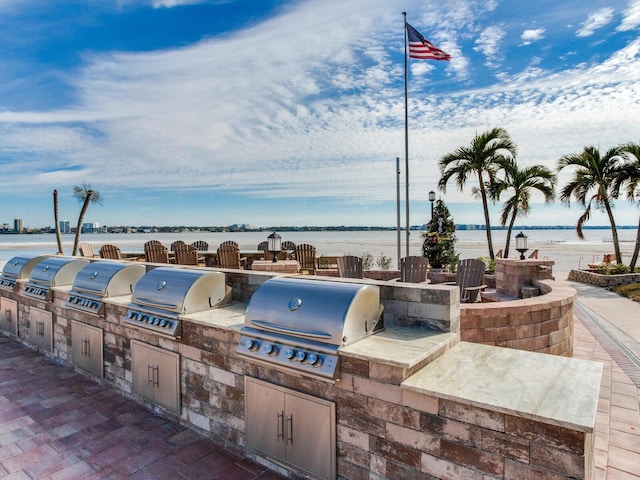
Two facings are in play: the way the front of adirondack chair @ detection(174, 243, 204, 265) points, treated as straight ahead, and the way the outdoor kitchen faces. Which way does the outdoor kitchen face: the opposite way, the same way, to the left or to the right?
the opposite way

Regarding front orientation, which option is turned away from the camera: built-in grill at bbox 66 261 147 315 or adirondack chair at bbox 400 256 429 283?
the adirondack chair

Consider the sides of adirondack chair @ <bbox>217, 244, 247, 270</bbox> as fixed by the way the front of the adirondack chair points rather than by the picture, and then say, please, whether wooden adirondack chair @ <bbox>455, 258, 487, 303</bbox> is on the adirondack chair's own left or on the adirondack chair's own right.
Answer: on the adirondack chair's own right

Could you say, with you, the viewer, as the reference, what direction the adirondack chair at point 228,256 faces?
facing away from the viewer and to the right of the viewer

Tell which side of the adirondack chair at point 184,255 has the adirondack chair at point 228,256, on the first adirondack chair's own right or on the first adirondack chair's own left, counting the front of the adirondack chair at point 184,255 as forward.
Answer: on the first adirondack chair's own right

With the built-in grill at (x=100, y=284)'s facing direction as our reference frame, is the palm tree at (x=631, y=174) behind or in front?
behind

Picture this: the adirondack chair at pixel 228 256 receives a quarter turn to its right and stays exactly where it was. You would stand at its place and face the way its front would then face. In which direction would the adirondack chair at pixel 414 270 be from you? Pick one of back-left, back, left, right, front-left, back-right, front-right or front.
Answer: front

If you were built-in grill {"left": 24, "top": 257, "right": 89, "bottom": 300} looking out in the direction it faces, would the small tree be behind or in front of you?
behind

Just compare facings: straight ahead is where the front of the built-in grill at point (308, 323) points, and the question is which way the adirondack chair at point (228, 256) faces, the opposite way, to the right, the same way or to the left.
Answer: the opposite way

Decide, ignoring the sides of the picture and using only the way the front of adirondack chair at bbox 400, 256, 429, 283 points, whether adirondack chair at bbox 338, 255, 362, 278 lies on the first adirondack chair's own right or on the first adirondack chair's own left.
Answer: on the first adirondack chair's own left

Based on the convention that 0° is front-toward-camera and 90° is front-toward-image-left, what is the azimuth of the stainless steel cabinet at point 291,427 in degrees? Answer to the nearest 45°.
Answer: approximately 45°

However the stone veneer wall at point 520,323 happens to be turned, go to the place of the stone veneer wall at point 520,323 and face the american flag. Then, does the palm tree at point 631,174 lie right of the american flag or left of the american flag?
right

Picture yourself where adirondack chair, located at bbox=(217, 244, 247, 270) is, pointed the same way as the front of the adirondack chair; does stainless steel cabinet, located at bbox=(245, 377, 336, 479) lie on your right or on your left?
on your right

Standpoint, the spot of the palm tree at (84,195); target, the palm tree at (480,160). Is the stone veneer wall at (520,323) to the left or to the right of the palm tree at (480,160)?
right

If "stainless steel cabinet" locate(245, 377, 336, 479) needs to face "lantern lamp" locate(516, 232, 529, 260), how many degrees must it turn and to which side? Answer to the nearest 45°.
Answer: approximately 180°
